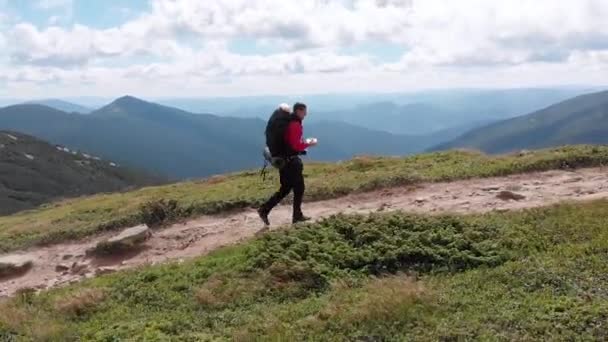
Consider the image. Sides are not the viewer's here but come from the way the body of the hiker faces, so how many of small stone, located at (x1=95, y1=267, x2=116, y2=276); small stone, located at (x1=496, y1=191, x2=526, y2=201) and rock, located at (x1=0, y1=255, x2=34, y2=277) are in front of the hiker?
1

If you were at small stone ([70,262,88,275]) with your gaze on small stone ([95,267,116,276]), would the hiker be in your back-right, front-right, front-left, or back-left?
front-left

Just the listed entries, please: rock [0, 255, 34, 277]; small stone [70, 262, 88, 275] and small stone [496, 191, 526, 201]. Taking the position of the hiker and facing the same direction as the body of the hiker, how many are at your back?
2

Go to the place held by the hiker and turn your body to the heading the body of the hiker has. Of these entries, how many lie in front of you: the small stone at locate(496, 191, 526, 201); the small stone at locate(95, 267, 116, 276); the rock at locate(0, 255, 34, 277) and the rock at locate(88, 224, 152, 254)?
1

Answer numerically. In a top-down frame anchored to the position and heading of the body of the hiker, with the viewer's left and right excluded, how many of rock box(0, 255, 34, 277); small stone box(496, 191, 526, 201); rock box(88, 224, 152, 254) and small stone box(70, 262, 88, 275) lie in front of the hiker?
1

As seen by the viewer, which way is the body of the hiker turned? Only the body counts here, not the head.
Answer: to the viewer's right

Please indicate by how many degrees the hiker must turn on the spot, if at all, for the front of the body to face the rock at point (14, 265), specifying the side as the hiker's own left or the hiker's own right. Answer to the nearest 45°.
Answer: approximately 180°

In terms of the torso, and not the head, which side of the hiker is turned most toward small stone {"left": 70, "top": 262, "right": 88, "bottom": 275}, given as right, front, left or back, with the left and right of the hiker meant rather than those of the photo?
back

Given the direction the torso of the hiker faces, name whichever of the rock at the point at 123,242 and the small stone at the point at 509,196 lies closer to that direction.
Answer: the small stone

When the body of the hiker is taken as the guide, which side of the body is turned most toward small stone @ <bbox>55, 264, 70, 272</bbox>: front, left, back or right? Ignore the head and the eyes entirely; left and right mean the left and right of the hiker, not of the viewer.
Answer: back

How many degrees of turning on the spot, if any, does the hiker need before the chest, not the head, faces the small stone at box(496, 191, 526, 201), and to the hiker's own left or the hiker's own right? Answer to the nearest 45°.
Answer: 0° — they already face it

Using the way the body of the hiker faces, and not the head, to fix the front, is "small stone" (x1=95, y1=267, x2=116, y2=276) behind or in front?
behind

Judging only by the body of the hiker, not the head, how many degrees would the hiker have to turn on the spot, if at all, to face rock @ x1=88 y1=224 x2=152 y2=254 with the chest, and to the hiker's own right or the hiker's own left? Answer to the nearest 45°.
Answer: approximately 180°
